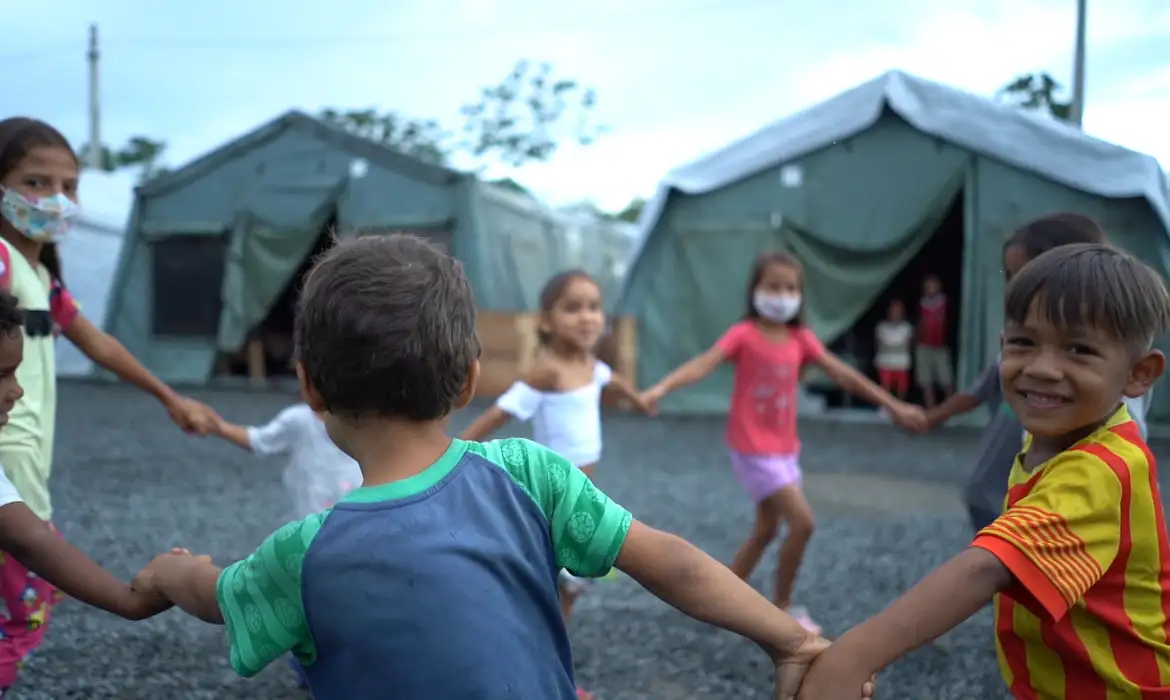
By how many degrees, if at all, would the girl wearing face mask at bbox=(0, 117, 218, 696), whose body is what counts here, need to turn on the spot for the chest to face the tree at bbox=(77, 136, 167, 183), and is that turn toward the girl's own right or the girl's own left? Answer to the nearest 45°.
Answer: approximately 135° to the girl's own left

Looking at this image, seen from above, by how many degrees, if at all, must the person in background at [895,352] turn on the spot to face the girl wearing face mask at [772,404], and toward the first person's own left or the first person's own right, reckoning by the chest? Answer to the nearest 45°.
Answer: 0° — they already face them

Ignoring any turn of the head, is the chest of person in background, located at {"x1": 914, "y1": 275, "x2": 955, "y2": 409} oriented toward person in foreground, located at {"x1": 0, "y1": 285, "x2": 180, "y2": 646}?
yes

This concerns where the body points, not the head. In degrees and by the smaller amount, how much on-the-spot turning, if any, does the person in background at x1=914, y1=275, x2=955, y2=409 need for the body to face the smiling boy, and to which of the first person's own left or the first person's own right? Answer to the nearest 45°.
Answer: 0° — they already face them

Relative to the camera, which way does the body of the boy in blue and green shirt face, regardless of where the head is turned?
away from the camera

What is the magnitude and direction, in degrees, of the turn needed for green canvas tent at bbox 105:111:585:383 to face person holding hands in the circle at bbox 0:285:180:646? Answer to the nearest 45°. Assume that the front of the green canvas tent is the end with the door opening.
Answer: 0° — it already faces them

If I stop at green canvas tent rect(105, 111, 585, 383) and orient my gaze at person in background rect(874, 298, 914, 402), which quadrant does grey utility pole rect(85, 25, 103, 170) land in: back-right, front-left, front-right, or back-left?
back-left

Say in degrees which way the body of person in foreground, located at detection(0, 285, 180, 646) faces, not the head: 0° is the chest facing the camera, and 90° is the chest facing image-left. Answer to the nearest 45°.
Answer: approximately 270°

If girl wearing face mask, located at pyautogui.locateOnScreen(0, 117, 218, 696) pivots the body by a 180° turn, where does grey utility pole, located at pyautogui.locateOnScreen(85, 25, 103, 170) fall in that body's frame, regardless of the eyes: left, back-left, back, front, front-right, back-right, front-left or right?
front-right
